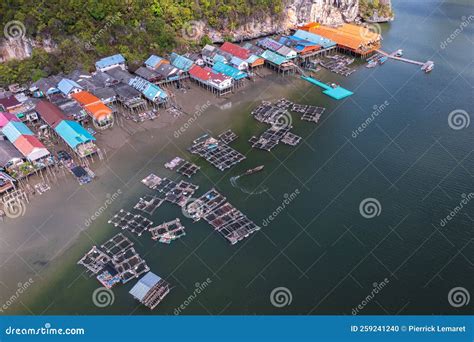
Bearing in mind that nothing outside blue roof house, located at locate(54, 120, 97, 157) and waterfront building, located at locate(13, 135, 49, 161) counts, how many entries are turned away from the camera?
0

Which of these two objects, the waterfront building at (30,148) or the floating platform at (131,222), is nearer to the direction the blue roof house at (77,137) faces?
the floating platform

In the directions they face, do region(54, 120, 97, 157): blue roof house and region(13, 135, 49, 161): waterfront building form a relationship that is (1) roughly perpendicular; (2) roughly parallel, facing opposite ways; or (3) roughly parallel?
roughly parallel

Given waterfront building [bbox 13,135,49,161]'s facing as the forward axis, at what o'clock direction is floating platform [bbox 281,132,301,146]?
The floating platform is roughly at 11 o'clock from the waterfront building.

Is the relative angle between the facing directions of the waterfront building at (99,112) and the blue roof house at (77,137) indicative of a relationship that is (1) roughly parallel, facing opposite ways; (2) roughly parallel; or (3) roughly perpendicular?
roughly parallel

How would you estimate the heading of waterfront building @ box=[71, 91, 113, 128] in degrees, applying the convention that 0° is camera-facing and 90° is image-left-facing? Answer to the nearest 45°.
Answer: approximately 315°

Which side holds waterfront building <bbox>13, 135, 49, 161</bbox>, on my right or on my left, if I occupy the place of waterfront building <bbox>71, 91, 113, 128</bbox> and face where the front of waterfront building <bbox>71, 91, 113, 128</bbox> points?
on my right

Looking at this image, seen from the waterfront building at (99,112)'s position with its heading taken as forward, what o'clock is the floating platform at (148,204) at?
The floating platform is roughly at 1 o'clock from the waterfront building.

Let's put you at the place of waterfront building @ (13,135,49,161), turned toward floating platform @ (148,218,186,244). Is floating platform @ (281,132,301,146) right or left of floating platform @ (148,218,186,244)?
left

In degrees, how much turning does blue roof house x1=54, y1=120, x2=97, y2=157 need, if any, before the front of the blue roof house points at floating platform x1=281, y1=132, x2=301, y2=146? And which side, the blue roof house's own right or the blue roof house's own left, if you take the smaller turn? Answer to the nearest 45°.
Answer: approximately 45° to the blue roof house's own left

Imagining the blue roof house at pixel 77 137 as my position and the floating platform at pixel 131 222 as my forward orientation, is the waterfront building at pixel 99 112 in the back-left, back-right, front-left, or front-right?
back-left

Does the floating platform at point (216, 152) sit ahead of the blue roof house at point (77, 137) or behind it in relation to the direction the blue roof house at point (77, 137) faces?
ahead

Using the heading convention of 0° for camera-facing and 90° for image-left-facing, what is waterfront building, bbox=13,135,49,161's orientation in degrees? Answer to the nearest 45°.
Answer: approximately 315°

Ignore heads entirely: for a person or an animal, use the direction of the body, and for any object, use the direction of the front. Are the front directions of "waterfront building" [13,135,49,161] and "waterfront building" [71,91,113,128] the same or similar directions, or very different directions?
same or similar directions

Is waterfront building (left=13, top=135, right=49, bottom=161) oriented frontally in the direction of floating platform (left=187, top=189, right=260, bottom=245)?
yes

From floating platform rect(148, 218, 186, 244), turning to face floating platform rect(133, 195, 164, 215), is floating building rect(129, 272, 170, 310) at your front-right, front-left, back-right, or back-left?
back-left

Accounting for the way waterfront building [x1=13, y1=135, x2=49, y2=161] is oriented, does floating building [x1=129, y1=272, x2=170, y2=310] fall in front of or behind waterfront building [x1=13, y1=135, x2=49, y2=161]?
in front

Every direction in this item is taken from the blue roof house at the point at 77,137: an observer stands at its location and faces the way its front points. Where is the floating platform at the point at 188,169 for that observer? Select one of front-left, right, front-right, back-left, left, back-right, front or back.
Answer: front

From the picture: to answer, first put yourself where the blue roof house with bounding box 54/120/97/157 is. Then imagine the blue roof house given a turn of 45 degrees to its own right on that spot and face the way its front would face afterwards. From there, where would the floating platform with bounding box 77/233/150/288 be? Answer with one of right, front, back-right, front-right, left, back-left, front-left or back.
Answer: front
